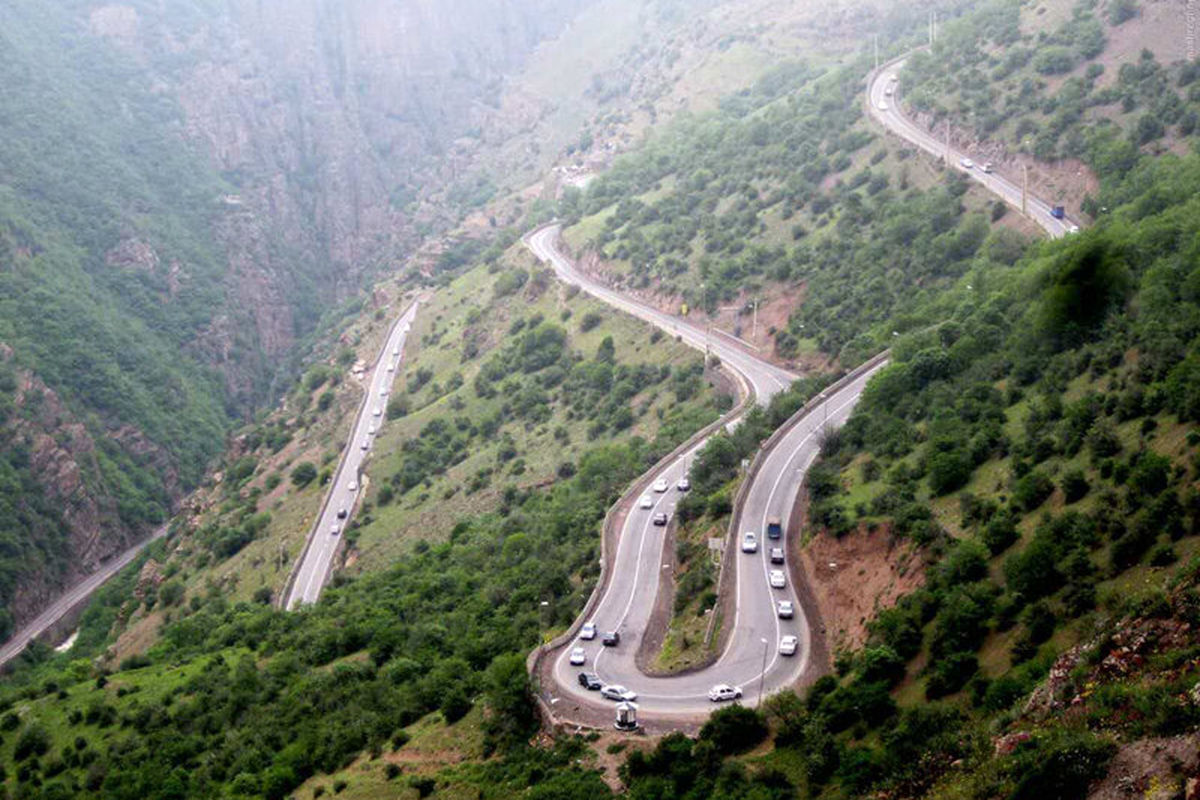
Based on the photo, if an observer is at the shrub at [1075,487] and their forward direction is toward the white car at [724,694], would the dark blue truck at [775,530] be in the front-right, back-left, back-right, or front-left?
front-right

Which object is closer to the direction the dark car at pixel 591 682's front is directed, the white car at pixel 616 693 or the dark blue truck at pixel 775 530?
the white car

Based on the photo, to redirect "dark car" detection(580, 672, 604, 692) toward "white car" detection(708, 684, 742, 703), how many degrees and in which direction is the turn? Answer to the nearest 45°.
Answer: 0° — it already faces it

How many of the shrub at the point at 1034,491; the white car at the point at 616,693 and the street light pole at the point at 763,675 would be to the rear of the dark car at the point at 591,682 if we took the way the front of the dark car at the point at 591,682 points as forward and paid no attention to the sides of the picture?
0

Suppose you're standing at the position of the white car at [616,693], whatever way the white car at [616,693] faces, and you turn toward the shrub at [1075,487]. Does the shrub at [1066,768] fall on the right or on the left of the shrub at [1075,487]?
right

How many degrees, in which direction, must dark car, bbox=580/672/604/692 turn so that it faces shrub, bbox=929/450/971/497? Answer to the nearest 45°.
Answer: approximately 45° to its left

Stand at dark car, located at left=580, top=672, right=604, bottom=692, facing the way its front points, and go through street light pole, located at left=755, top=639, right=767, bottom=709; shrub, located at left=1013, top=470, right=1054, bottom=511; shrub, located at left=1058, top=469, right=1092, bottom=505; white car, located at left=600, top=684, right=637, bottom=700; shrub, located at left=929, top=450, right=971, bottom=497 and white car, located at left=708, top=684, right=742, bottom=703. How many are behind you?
0

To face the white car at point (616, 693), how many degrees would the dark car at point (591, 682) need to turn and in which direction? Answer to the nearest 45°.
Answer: approximately 45° to its right

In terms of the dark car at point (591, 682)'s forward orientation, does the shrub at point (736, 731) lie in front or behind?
in front

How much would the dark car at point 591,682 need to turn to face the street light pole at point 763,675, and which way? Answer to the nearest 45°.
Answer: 0° — it already faces it

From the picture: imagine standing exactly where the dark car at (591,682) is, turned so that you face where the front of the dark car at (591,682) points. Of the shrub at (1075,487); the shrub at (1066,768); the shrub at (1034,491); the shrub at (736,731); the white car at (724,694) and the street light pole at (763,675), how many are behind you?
0

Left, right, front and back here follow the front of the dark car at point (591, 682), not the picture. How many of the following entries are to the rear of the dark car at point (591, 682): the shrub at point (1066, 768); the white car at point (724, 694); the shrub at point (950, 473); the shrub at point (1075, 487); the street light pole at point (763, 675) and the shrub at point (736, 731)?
0

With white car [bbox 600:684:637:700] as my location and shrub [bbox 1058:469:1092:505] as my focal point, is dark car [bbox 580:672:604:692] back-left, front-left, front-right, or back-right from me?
back-left

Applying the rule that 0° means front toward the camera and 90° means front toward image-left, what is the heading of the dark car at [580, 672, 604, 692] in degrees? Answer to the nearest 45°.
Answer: approximately 315°
